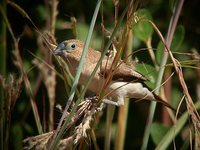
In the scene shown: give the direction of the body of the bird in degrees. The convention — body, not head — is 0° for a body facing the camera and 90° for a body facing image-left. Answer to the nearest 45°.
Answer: approximately 90°
